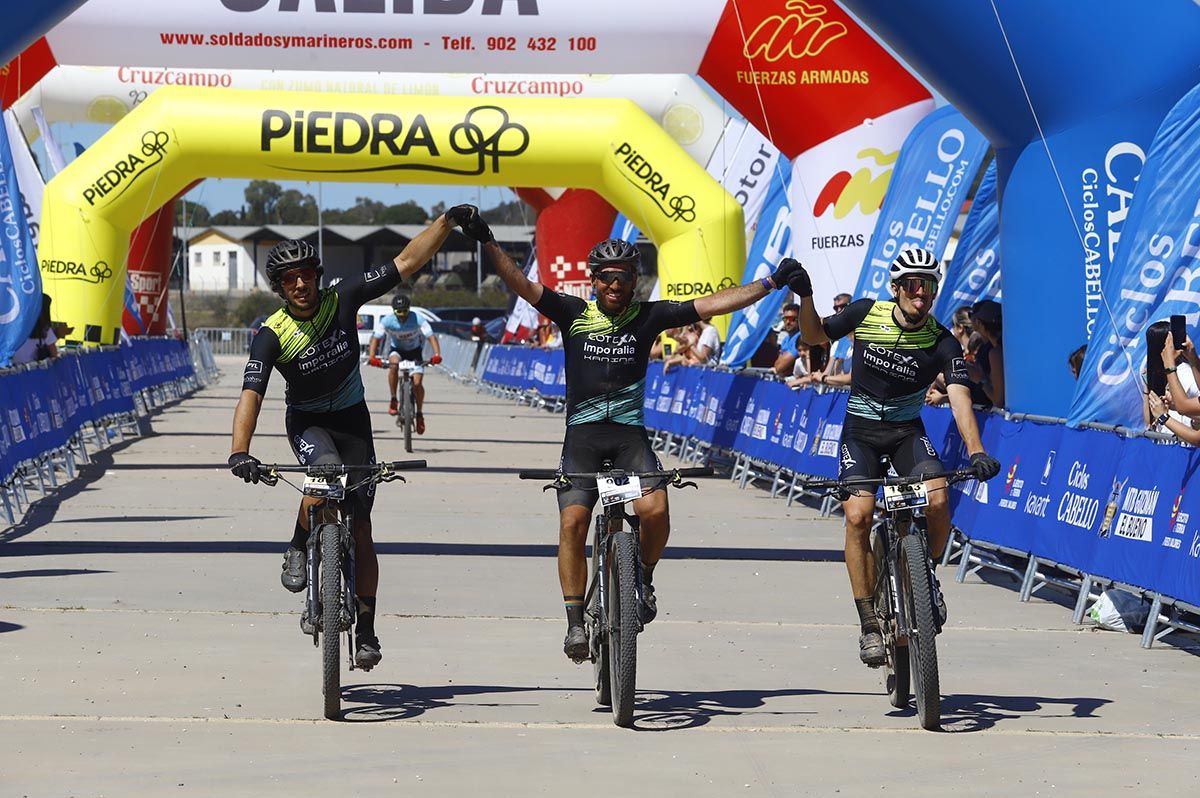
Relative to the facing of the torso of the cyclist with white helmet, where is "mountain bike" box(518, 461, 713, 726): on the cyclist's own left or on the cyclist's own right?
on the cyclist's own right

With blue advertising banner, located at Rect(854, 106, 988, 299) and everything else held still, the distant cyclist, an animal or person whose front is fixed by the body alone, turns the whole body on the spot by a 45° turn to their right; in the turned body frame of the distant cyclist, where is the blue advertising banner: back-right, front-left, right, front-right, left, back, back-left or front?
left

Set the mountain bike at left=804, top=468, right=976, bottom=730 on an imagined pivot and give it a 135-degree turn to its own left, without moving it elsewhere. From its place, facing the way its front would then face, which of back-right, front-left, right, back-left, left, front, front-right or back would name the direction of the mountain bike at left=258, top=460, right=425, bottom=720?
back-left

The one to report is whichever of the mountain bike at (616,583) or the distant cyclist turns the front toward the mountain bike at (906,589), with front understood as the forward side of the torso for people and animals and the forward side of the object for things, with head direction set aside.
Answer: the distant cyclist

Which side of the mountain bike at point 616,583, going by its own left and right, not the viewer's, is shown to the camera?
front

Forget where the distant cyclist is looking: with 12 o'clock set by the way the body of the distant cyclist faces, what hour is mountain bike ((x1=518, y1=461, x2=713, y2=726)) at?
The mountain bike is roughly at 12 o'clock from the distant cyclist.

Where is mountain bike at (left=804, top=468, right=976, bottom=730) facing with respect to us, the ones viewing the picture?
facing the viewer

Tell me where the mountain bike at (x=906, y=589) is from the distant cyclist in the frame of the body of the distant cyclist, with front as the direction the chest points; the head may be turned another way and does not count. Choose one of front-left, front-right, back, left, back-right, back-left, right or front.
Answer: front

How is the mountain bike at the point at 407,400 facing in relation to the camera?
toward the camera

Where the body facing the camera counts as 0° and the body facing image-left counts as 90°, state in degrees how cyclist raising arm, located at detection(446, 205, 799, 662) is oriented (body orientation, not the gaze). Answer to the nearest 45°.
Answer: approximately 0°

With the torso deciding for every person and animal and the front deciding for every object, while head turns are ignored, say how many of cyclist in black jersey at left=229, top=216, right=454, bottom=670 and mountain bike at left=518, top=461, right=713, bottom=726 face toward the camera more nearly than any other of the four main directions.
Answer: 2

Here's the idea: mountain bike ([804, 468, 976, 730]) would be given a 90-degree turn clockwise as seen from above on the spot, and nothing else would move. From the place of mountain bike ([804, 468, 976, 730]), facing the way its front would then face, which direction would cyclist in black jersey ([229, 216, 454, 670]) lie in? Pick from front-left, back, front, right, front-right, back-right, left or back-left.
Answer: front

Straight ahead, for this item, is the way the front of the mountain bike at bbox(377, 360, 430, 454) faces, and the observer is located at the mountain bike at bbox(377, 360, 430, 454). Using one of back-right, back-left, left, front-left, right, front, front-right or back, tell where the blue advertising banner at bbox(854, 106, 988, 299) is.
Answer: front-left
